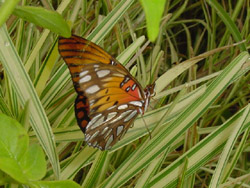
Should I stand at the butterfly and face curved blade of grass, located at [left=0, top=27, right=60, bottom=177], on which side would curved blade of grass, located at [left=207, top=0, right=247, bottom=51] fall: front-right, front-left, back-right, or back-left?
back-right

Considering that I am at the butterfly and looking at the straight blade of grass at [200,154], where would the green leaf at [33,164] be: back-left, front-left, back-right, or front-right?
back-right

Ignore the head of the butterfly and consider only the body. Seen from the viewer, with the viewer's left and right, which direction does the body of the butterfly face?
facing to the right of the viewer
